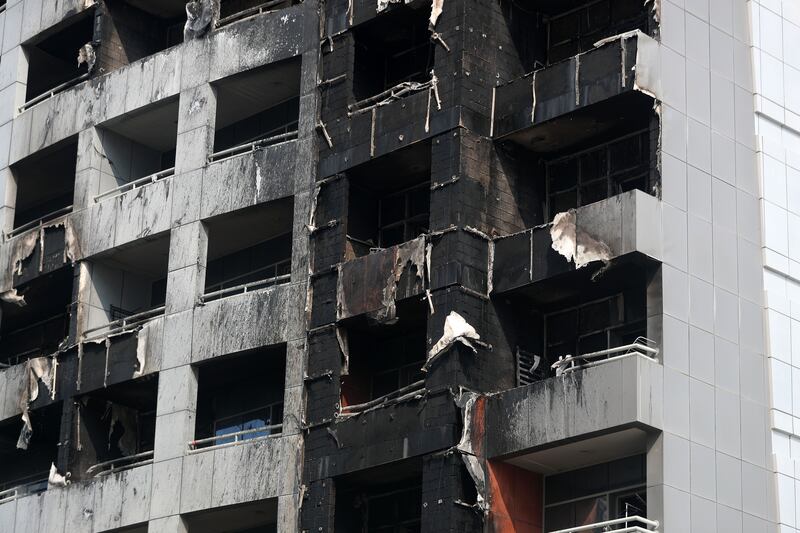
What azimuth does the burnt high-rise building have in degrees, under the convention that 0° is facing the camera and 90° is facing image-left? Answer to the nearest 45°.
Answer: approximately 45°
